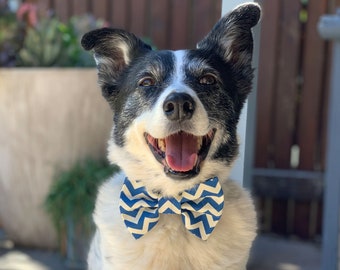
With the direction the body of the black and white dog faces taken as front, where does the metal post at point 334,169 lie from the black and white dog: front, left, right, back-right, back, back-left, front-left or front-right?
back-left

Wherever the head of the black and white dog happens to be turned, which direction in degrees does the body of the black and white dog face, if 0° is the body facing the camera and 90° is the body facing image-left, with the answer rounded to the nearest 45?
approximately 0°

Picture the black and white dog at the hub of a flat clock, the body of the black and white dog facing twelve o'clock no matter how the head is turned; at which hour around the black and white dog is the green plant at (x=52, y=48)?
The green plant is roughly at 5 o'clock from the black and white dog.

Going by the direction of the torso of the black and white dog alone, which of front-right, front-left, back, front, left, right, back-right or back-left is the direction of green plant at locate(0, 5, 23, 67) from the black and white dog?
back-right

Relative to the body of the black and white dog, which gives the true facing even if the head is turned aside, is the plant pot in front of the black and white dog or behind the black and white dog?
behind
